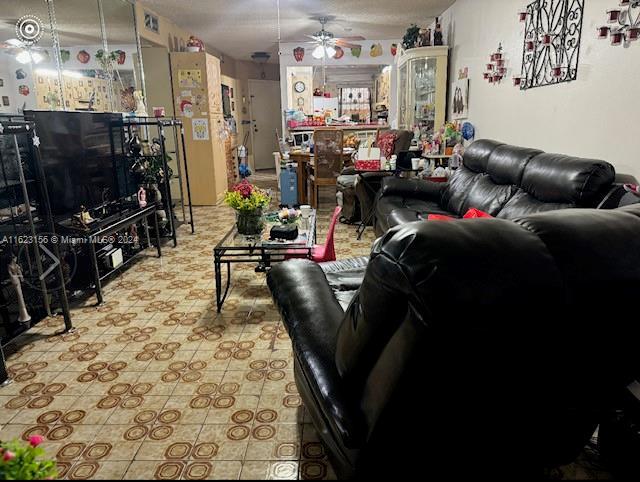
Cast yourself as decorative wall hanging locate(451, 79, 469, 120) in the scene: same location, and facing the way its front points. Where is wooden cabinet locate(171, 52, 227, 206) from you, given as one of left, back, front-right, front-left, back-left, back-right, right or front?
front-right

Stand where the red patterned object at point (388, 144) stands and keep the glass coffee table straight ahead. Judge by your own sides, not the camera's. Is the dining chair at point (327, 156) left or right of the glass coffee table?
right

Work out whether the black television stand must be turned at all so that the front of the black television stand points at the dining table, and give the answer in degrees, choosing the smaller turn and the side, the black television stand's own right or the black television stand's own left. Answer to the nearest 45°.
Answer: approximately 90° to the black television stand's own left

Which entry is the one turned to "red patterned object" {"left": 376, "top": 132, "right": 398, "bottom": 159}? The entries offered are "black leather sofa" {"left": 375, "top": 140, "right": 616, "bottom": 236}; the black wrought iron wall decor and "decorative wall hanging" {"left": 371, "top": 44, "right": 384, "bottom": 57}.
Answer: the decorative wall hanging

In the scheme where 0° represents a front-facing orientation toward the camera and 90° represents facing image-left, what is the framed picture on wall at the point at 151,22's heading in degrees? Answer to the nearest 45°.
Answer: approximately 315°

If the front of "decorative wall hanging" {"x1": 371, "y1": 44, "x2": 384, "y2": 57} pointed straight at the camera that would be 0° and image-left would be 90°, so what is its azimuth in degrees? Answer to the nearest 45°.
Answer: approximately 0°

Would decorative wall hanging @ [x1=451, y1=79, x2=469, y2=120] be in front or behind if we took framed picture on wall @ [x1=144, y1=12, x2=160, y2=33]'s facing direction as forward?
in front

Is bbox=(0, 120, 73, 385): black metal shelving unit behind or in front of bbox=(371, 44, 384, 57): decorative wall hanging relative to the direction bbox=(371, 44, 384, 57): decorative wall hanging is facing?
in front

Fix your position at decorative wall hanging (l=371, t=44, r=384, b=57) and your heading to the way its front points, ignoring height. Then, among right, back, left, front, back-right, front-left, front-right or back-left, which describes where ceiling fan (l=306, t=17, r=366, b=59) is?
front-right

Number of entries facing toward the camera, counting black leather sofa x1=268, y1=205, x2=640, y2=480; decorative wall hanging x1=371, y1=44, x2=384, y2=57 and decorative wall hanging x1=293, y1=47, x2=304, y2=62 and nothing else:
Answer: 2

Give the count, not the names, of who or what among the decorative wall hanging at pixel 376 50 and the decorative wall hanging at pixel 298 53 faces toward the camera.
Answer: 2

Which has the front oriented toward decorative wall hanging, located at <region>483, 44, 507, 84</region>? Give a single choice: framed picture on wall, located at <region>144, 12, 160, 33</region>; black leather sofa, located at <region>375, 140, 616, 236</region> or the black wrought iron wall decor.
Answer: the framed picture on wall
